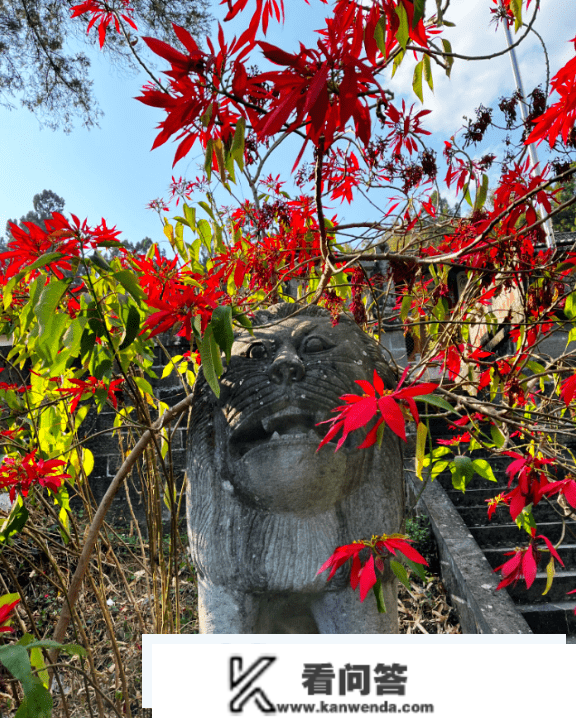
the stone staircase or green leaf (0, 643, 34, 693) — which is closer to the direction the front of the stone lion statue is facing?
the green leaf

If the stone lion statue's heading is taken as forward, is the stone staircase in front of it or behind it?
behind

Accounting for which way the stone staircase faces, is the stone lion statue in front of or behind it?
in front

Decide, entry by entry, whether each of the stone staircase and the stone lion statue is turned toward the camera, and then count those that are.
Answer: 2

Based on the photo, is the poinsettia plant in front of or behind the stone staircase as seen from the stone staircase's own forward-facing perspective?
in front

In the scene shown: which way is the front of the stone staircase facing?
toward the camera

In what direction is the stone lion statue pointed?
toward the camera
